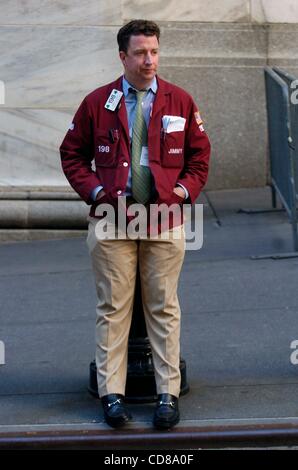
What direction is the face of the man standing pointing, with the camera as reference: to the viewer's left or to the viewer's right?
to the viewer's right

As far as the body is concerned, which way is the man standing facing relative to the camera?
toward the camera
